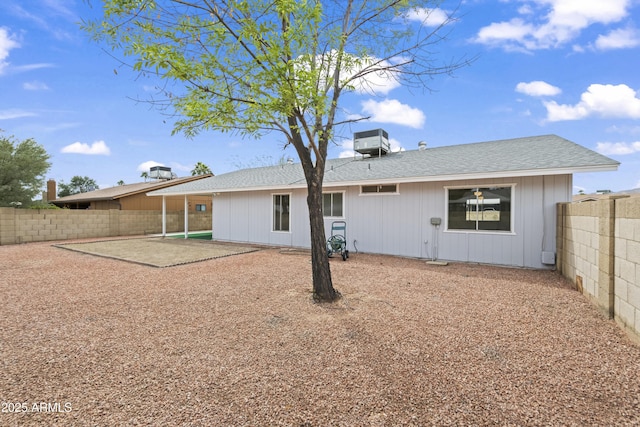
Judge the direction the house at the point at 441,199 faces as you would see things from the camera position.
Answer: facing away from the viewer and to the right of the viewer

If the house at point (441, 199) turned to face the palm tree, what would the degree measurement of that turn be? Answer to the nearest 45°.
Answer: approximately 90° to its left

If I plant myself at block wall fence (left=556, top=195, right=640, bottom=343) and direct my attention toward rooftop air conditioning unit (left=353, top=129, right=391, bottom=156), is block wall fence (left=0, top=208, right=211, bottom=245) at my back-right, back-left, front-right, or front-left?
front-left

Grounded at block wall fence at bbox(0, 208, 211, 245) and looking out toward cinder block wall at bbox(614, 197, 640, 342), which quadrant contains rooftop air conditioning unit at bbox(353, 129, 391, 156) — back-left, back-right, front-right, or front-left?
front-left

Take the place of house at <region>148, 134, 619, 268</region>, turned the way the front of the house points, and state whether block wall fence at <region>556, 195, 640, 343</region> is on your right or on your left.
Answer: on your right

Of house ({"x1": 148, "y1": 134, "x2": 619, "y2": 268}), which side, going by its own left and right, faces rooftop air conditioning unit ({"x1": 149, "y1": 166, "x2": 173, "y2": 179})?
left

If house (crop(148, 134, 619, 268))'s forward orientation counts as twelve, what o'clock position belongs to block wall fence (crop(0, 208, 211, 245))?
The block wall fence is roughly at 8 o'clock from the house.

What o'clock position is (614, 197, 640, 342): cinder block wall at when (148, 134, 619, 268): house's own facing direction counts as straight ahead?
The cinder block wall is roughly at 4 o'clock from the house.
